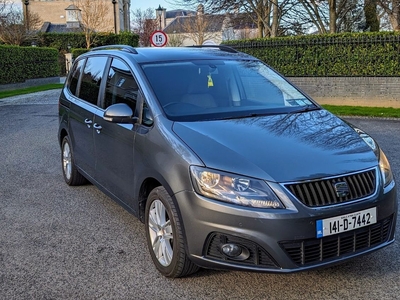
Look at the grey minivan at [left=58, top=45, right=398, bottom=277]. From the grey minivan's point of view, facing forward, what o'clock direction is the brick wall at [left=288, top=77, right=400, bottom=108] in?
The brick wall is roughly at 8 o'clock from the grey minivan.

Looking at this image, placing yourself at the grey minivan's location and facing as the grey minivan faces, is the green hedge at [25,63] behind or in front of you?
behind

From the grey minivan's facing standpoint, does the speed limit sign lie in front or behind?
behind

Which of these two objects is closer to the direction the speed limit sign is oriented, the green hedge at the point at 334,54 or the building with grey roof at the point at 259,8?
the green hedge

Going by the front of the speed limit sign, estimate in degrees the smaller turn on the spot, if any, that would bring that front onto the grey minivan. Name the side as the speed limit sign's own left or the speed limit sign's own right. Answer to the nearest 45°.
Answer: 0° — it already faces it

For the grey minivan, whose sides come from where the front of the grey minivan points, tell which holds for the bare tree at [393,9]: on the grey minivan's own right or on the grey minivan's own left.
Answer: on the grey minivan's own left

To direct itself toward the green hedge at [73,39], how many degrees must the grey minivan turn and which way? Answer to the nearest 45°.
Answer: approximately 135° to its left

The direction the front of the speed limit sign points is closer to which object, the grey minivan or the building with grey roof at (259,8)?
the grey minivan

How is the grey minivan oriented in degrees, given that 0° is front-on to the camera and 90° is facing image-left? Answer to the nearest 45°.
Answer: approximately 315°
